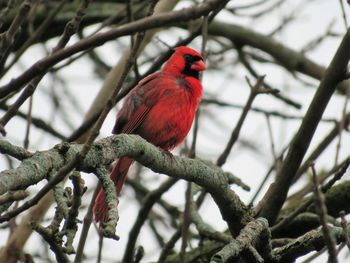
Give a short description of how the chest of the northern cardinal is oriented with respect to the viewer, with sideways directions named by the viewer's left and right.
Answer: facing the viewer and to the right of the viewer
